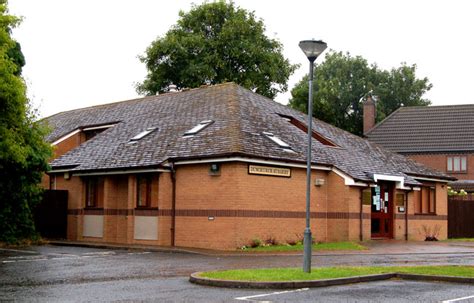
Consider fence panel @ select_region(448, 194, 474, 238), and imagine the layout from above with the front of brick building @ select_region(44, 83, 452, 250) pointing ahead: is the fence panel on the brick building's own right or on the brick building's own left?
on the brick building's own left

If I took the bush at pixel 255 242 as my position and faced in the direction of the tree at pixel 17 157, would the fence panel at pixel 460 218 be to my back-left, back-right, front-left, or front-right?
back-right

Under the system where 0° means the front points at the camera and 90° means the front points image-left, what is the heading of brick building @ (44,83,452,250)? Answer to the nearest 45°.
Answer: approximately 315°

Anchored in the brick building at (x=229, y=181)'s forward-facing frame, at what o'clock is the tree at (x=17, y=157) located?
The tree is roughly at 4 o'clock from the brick building.
